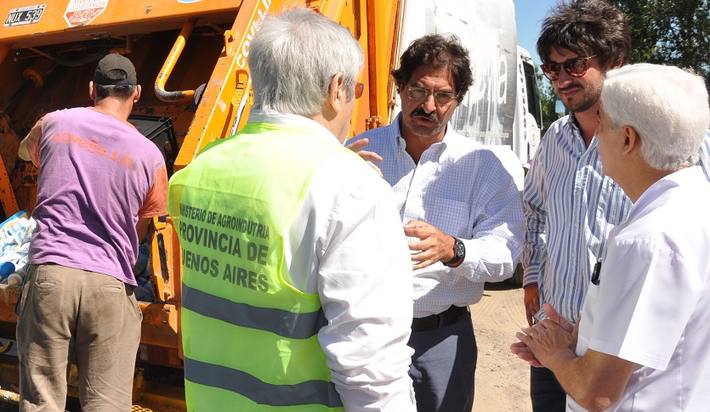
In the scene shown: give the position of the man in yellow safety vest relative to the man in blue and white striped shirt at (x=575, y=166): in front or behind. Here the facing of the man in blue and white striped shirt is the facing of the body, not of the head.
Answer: in front

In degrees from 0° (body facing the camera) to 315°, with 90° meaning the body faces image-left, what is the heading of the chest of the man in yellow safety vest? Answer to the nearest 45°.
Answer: approximately 225°

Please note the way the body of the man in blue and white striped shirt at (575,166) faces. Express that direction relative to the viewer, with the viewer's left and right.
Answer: facing the viewer and to the left of the viewer

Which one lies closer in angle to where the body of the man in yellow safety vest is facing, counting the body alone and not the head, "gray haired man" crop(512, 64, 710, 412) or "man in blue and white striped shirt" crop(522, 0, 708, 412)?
the man in blue and white striped shirt

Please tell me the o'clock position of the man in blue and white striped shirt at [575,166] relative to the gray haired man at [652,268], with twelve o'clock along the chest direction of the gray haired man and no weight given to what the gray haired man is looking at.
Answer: The man in blue and white striped shirt is roughly at 1 o'clock from the gray haired man.

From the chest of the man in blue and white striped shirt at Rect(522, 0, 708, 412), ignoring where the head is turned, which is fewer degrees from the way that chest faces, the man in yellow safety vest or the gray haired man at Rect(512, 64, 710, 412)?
the man in yellow safety vest

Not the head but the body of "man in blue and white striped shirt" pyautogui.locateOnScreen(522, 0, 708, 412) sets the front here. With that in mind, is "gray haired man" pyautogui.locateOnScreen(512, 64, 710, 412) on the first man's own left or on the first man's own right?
on the first man's own left

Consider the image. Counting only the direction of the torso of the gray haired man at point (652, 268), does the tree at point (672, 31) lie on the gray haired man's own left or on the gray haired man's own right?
on the gray haired man's own right

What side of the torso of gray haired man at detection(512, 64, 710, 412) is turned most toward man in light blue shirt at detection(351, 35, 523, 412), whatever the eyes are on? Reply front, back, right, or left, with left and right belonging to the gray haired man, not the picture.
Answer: front

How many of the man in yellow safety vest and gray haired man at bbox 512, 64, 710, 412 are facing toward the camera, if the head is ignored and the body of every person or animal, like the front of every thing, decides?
0

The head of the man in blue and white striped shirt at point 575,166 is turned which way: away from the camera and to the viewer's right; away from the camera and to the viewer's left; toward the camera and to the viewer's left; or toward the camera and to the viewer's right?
toward the camera and to the viewer's left

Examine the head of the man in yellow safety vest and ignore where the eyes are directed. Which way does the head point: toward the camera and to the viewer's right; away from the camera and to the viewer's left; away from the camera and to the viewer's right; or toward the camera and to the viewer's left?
away from the camera and to the viewer's right

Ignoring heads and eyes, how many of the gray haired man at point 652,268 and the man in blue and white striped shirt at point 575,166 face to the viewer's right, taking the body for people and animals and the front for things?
0

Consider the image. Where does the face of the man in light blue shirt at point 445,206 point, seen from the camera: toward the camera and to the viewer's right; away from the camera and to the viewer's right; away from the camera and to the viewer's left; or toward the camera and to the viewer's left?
toward the camera and to the viewer's left

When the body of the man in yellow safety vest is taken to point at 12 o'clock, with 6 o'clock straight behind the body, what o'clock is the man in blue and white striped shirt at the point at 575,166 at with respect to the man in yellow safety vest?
The man in blue and white striped shirt is roughly at 12 o'clock from the man in yellow safety vest.
